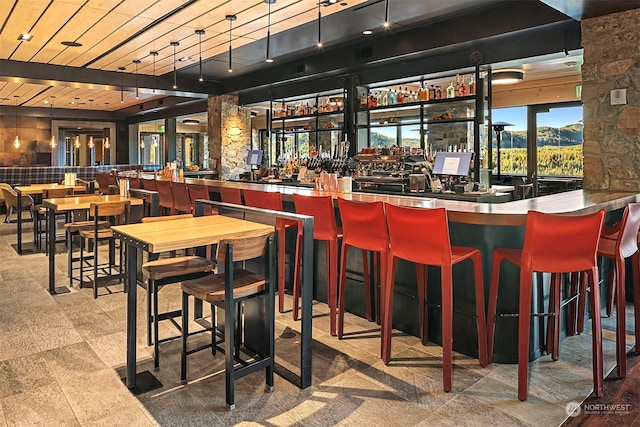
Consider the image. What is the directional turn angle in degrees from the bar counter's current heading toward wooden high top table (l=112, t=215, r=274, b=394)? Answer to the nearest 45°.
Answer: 0° — it already faces it

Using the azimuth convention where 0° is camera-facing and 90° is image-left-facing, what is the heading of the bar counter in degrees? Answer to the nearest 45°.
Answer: approximately 45°

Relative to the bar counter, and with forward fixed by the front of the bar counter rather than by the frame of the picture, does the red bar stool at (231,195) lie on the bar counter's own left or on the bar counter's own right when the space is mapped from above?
on the bar counter's own right
